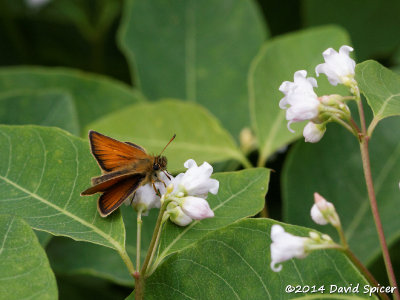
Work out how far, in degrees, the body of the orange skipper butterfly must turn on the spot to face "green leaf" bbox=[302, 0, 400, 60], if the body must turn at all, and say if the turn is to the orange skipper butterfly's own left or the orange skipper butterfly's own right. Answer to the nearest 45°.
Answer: approximately 45° to the orange skipper butterfly's own left

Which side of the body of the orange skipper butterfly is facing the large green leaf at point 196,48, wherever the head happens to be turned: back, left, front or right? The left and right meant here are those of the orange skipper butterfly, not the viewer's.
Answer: left

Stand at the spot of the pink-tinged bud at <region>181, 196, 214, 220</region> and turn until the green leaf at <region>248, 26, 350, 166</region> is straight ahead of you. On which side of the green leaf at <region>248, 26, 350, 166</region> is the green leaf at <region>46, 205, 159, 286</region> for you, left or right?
left

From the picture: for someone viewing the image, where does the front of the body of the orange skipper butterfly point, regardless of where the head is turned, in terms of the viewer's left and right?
facing to the right of the viewer

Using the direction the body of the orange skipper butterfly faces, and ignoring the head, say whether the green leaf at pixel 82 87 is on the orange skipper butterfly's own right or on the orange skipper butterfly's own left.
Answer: on the orange skipper butterfly's own left
